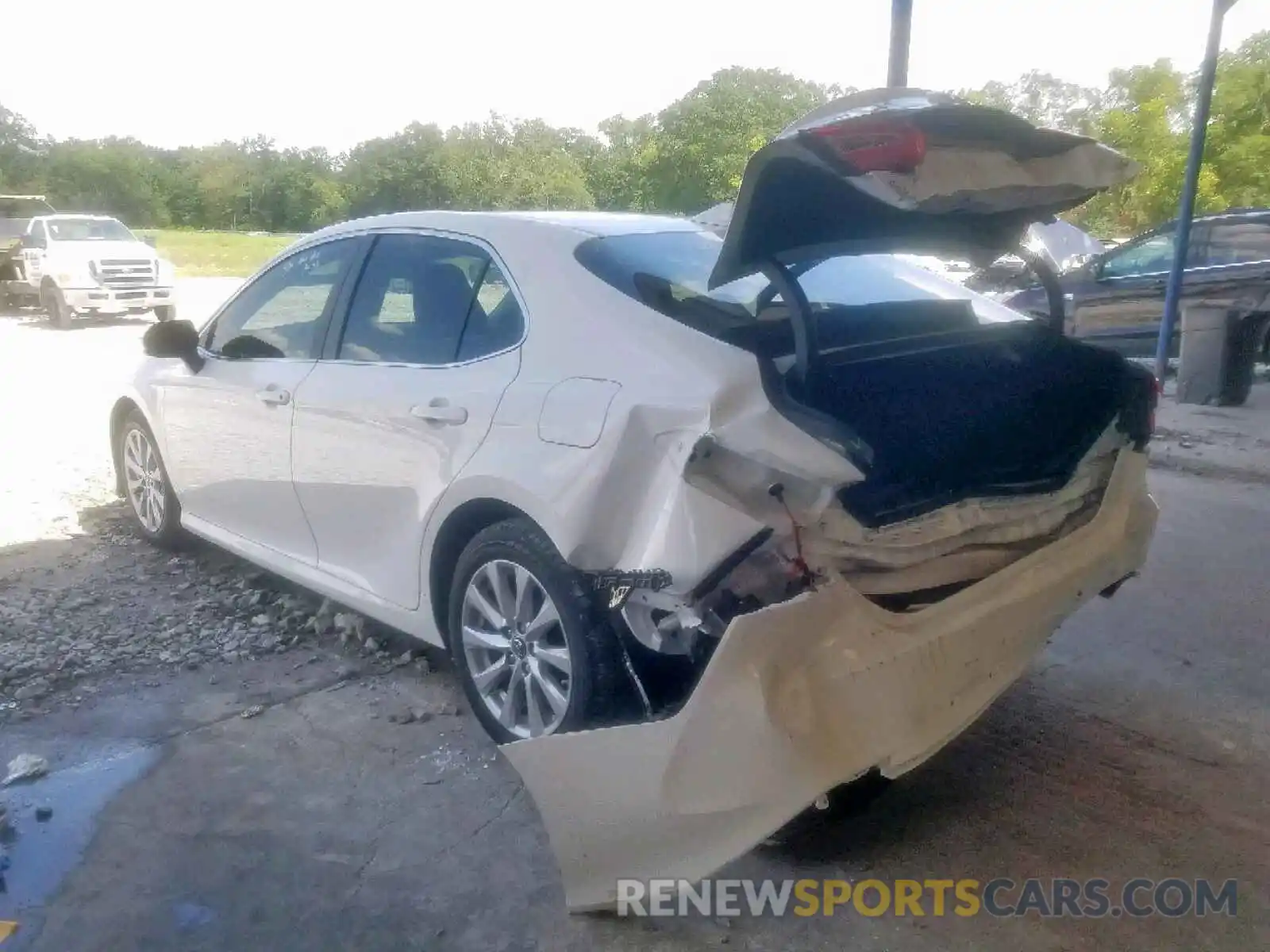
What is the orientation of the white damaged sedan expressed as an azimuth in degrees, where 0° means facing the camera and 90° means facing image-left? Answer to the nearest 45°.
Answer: approximately 135°

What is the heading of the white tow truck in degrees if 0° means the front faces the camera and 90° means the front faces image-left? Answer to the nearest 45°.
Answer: approximately 315°

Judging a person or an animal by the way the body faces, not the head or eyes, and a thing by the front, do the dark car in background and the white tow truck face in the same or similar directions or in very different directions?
very different directions

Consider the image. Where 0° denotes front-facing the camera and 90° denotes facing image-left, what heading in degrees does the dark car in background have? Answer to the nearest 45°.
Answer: approximately 90°

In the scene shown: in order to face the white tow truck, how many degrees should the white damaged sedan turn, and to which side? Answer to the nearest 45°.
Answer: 0° — it already faces it

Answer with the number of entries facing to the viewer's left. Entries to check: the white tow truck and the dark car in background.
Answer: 1

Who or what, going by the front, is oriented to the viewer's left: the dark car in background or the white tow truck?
the dark car in background

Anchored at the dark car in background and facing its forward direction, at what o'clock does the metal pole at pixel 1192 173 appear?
The metal pole is roughly at 9 o'clock from the dark car in background.

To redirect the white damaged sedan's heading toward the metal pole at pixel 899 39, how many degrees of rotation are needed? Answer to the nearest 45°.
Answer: approximately 45° to its right
